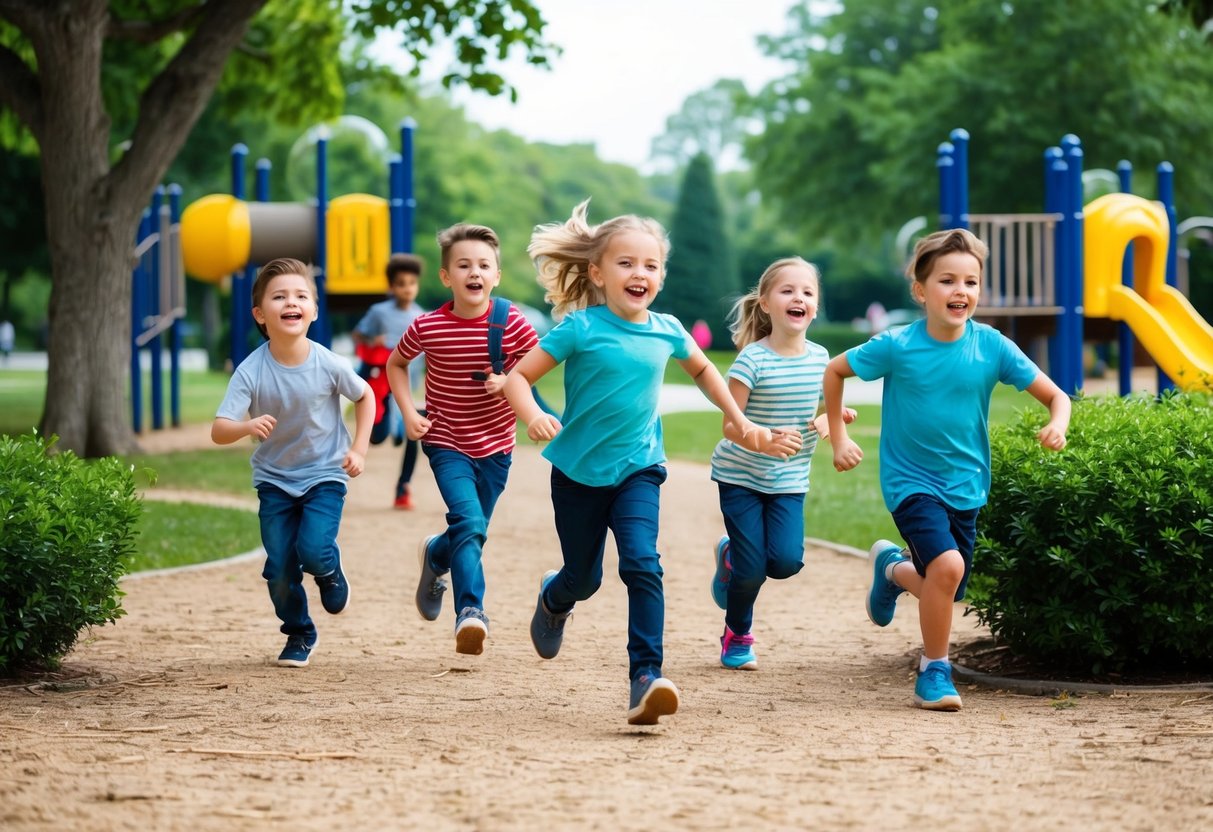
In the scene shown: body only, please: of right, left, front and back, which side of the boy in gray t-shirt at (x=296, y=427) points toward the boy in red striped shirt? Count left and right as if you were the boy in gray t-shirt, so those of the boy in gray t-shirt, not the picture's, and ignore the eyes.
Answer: left

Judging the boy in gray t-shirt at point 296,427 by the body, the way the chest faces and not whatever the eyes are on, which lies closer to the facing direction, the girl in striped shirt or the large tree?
the girl in striped shirt

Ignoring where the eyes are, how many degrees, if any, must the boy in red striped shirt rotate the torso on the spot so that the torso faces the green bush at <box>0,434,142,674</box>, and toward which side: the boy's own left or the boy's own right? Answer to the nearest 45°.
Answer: approximately 90° to the boy's own right

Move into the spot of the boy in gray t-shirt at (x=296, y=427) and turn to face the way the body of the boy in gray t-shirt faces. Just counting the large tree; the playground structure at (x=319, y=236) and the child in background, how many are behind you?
3

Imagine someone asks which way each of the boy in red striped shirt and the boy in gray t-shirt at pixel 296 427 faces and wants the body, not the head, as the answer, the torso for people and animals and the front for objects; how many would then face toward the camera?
2

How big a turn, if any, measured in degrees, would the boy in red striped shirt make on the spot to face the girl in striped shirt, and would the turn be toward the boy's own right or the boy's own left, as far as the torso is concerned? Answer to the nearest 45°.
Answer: approximately 90° to the boy's own left

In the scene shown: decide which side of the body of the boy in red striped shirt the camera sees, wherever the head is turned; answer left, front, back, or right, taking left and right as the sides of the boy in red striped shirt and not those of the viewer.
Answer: front

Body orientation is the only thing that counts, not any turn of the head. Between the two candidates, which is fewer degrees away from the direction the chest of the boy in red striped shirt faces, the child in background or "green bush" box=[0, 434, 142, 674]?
the green bush

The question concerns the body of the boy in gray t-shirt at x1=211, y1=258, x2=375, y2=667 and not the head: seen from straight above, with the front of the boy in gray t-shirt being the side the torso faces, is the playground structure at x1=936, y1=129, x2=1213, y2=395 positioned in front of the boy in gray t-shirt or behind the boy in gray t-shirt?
behind

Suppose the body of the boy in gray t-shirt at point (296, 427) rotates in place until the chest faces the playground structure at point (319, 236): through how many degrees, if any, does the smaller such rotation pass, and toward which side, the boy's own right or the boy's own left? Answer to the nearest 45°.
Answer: approximately 180°
